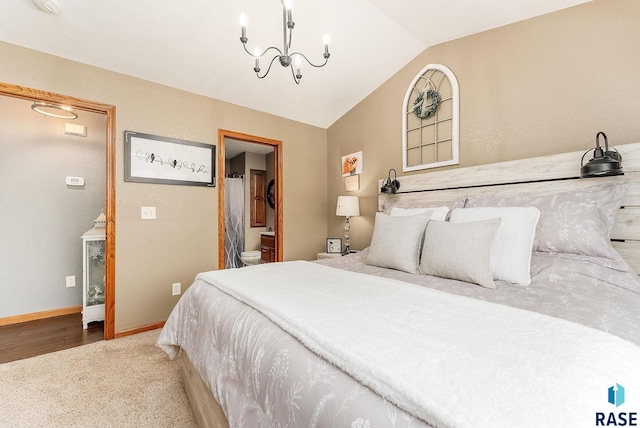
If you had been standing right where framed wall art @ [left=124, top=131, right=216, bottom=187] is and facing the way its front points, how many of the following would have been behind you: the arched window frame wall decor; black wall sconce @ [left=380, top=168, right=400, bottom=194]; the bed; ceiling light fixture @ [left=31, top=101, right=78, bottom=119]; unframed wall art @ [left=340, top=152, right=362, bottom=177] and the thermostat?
2

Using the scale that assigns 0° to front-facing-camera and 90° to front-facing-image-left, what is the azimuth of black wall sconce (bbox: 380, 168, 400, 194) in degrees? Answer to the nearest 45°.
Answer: approximately 45°

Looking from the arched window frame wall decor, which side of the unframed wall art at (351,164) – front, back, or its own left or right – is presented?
left

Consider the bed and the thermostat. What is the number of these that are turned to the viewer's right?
0

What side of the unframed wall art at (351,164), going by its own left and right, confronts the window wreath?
left

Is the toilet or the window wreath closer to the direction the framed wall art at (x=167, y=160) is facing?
the window wreath

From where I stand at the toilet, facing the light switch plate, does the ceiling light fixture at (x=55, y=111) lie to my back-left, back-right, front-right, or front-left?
front-right

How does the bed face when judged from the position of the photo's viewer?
facing the viewer and to the left of the viewer

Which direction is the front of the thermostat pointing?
toward the camera

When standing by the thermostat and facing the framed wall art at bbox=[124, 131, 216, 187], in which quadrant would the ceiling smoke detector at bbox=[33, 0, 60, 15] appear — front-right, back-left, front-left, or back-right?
front-right

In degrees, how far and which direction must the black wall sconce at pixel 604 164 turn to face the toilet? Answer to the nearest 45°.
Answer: approximately 45° to its right

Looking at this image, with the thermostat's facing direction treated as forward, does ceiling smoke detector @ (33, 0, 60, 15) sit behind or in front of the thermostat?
in front
